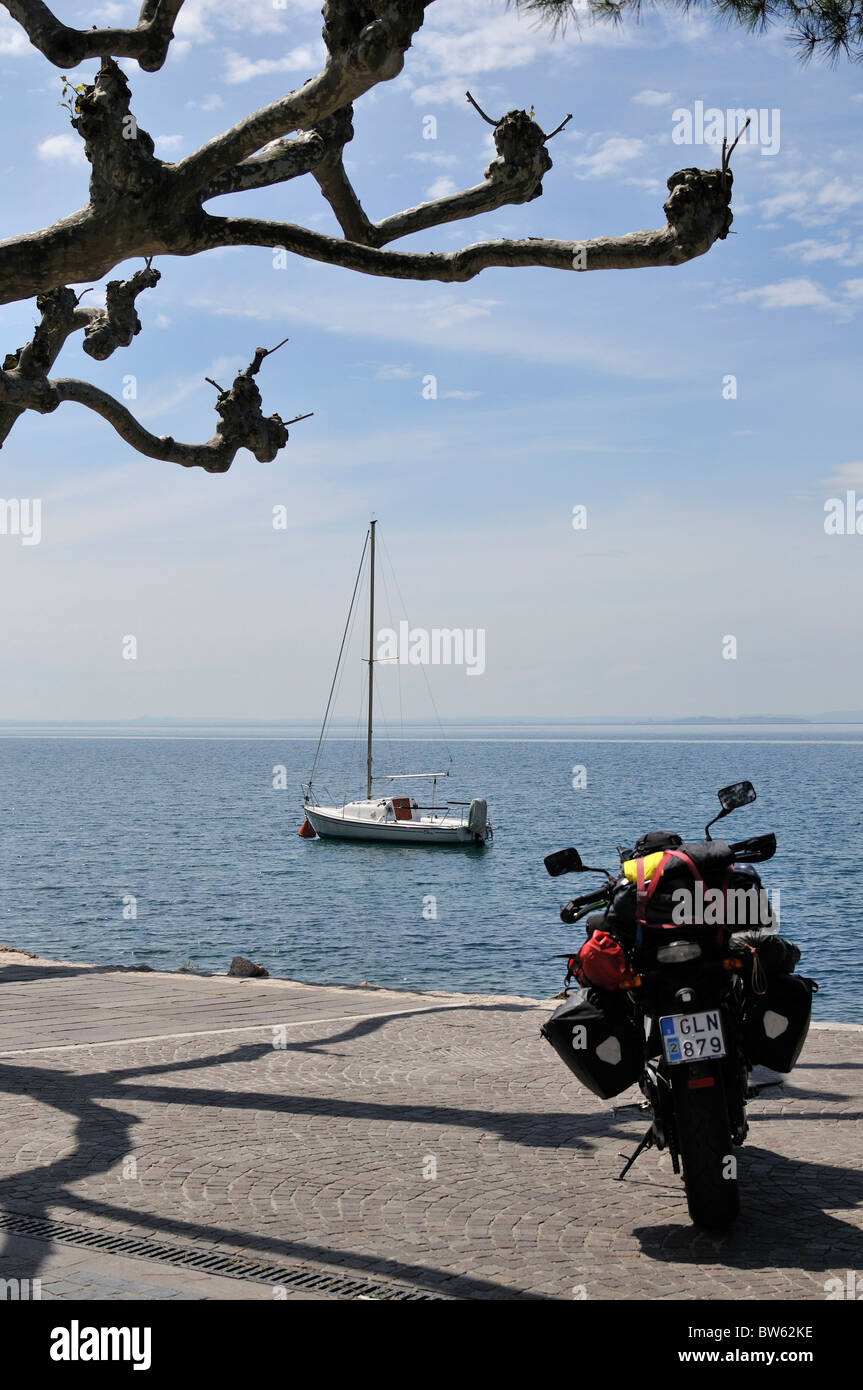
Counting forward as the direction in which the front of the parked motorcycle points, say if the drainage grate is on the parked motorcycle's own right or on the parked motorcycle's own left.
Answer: on the parked motorcycle's own left

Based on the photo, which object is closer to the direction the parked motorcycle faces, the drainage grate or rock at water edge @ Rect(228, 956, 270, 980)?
the rock at water edge

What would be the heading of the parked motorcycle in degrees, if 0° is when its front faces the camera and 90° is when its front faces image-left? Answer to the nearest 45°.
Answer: approximately 180°
